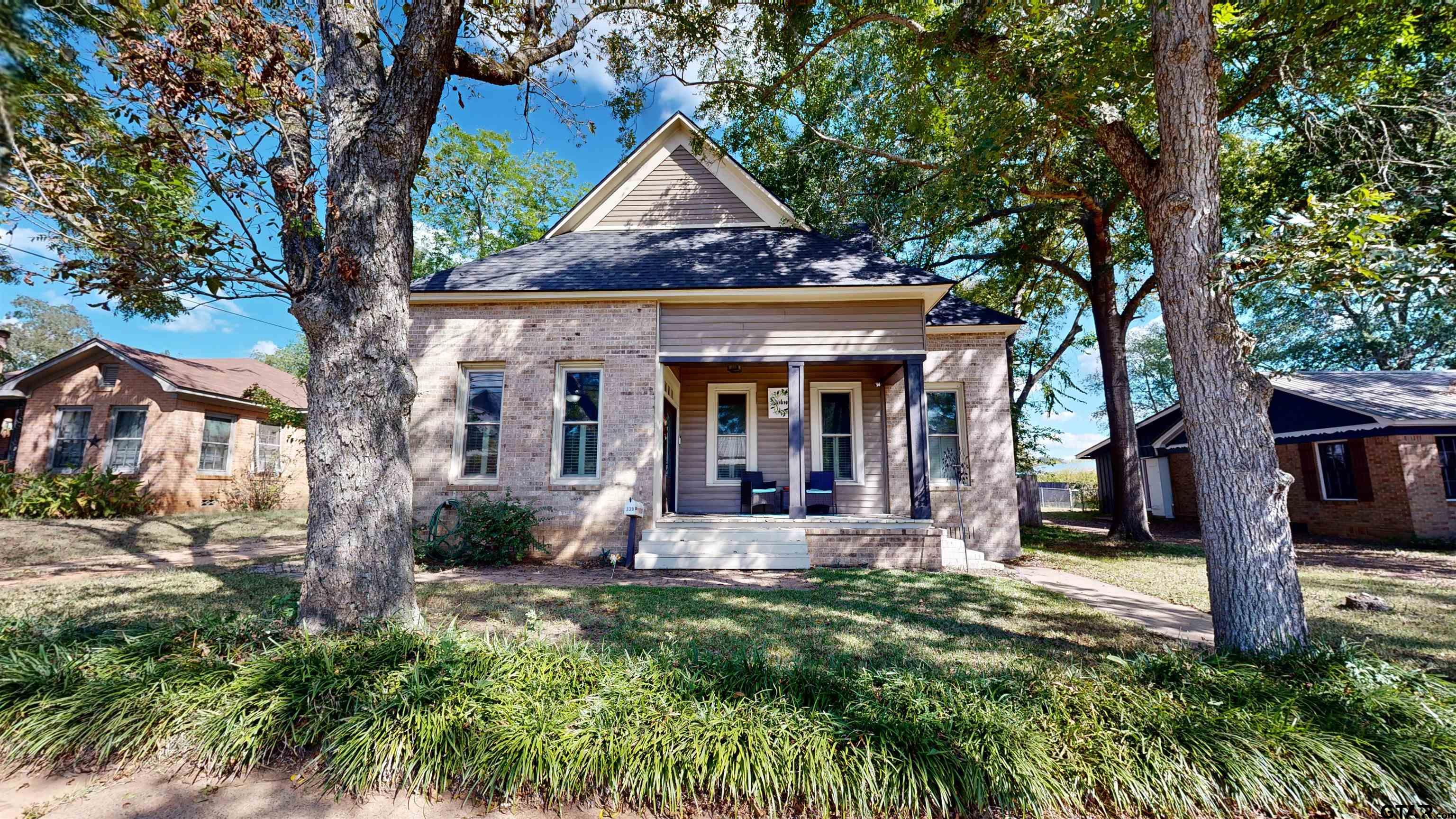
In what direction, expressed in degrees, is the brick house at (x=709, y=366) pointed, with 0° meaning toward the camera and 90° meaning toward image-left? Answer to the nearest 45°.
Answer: approximately 0°

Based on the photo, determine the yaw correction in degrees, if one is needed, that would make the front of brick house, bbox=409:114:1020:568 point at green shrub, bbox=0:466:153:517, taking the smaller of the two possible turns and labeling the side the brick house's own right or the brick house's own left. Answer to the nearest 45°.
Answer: approximately 90° to the brick house's own right

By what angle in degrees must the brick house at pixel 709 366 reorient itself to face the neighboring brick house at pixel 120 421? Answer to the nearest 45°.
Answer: approximately 90° to its right

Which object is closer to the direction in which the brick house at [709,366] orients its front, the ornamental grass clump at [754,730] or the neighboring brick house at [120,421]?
the ornamental grass clump

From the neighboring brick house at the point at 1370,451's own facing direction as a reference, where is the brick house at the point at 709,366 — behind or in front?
in front

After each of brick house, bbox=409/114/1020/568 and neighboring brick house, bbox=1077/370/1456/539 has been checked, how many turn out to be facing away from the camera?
0

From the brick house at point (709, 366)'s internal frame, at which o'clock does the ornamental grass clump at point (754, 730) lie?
The ornamental grass clump is roughly at 12 o'clock from the brick house.

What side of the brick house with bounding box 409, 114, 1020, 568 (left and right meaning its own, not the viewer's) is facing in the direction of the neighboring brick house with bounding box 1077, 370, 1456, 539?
left
